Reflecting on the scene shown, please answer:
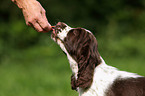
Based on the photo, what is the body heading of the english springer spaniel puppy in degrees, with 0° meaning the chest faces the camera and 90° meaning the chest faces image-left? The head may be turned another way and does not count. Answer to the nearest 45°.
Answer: approximately 90°
